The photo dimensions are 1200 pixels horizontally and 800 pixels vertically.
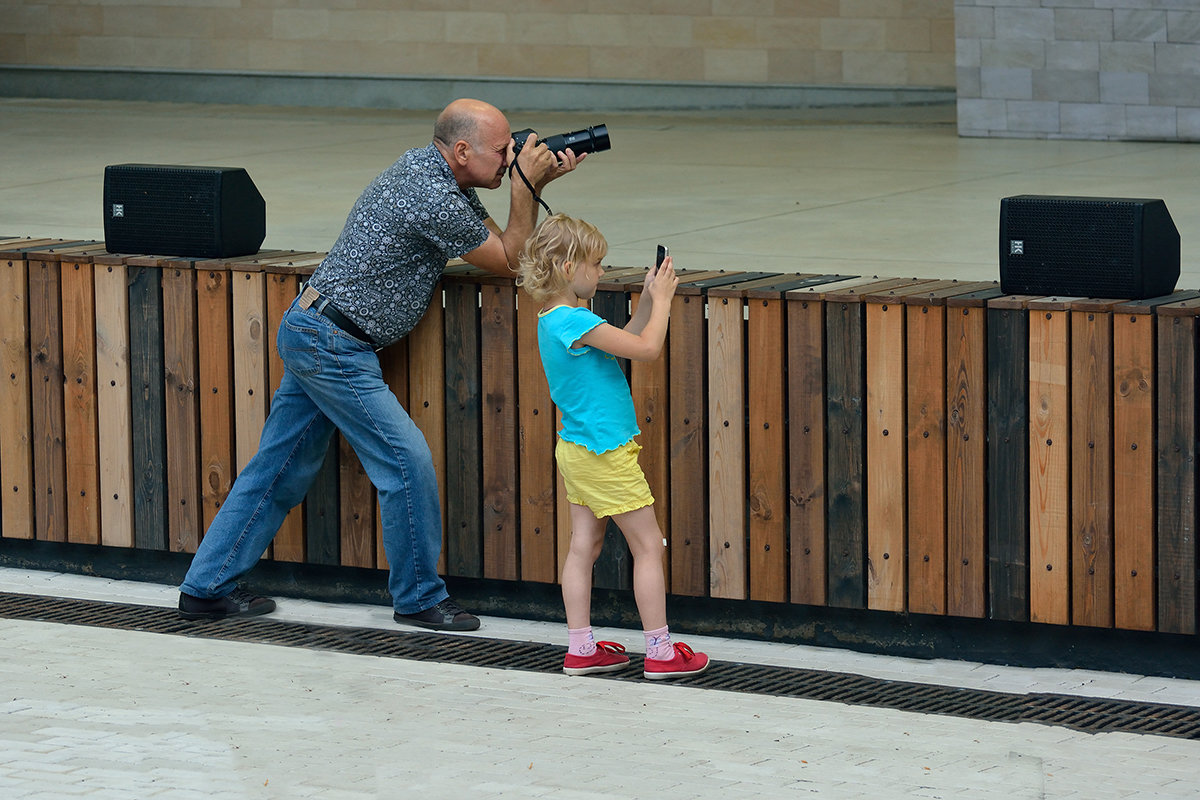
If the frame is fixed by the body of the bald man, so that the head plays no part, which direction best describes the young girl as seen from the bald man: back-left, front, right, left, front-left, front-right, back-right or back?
front-right

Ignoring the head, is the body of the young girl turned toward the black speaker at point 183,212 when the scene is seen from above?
no

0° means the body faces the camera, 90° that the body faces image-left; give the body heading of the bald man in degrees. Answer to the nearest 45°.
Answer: approximately 270°

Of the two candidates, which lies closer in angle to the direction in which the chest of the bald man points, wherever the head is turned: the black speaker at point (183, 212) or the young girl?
the young girl

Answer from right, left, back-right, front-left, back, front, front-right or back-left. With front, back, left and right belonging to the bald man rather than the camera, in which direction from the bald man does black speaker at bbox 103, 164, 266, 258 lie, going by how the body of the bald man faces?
back-left

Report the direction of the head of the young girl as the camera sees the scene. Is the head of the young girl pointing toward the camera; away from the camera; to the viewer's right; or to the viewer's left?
to the viewer's right

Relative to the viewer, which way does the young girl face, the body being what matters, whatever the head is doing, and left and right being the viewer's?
facing to the right of the viewer

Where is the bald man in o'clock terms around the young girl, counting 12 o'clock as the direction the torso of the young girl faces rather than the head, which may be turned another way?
The bald man is roughly at 7 o'clock from the young girl.

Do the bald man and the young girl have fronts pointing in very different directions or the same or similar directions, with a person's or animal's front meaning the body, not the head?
same or similar directions

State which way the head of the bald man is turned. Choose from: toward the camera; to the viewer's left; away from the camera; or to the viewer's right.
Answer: to the viewer's right

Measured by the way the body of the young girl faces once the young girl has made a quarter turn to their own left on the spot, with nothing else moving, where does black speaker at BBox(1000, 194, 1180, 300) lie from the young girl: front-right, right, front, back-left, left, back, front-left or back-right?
right

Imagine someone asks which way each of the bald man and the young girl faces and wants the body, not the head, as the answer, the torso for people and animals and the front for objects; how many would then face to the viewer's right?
2

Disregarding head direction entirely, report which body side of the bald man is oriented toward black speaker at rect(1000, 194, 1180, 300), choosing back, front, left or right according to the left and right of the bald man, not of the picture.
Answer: front
